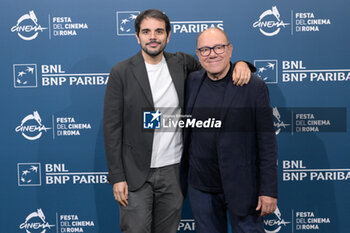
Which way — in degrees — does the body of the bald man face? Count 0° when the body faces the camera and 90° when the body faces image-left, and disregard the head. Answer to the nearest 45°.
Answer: approximately 45°
